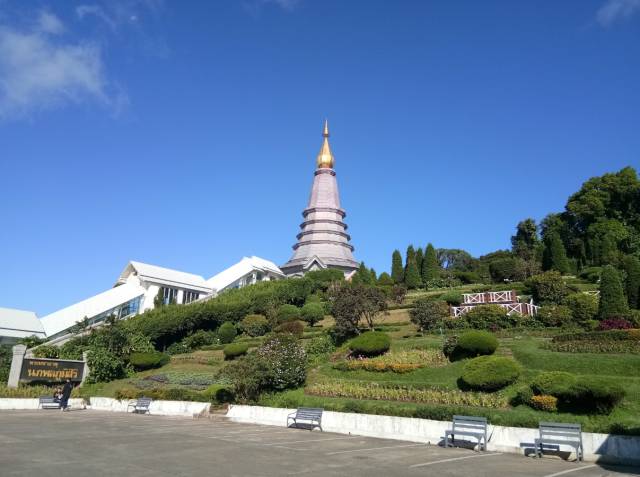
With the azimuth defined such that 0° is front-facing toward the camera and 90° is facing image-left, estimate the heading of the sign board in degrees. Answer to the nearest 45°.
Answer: approximately 0°

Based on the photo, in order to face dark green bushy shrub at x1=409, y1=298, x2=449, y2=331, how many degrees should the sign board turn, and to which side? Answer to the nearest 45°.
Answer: approximately 90° to its left

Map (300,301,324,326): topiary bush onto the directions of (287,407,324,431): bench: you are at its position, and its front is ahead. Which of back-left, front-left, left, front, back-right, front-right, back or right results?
back-right

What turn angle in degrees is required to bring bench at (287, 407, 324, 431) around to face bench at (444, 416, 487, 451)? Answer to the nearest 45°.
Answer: approximately 90° to its left

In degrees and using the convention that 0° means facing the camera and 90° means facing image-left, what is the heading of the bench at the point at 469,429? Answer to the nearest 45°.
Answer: approximately 45°

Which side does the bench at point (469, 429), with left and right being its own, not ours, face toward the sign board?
right

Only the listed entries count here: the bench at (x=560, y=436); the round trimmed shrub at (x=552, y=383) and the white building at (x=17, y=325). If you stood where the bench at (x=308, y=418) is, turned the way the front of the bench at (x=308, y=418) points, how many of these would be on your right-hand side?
1

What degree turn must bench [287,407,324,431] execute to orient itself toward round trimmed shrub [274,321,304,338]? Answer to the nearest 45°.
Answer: approximately 135° to its right

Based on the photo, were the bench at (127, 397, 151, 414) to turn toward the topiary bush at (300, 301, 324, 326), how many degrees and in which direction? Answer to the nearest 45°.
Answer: approximately 180°

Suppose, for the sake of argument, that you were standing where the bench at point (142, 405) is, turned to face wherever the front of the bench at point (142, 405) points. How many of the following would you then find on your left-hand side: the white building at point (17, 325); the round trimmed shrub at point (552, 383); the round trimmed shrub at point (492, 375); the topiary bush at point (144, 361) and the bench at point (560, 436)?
3

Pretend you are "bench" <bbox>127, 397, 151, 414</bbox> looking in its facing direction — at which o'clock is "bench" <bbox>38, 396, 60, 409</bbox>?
"bench" <bbox>38, 396, 60, 409</bbox> is roughly at 3 o'clock from "bench" <bbox>127, 397, 151, 414</bbox>.

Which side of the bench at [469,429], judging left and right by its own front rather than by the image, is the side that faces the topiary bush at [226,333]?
right
